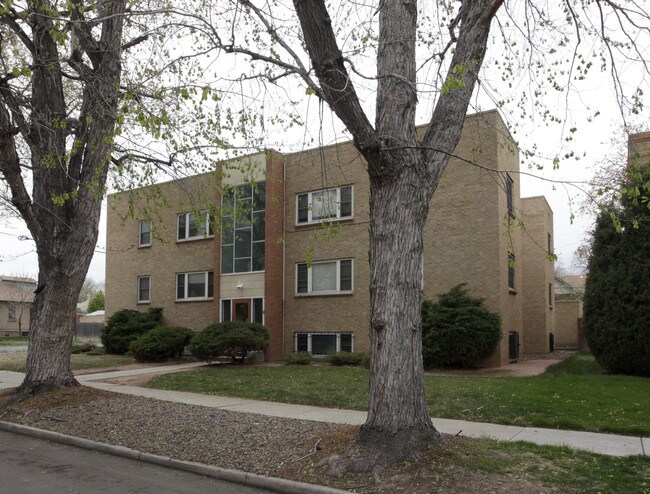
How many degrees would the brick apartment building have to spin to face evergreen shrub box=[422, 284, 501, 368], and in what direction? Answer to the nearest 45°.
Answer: approximately 90° to its left

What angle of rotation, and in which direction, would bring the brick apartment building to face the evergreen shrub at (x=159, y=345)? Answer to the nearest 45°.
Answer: approximately 45° to its right

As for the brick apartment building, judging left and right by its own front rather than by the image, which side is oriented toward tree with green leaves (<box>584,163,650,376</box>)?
left

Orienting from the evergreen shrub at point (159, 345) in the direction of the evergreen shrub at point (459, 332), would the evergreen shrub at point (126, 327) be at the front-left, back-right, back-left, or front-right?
back-left

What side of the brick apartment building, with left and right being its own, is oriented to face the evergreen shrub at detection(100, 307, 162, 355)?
right
